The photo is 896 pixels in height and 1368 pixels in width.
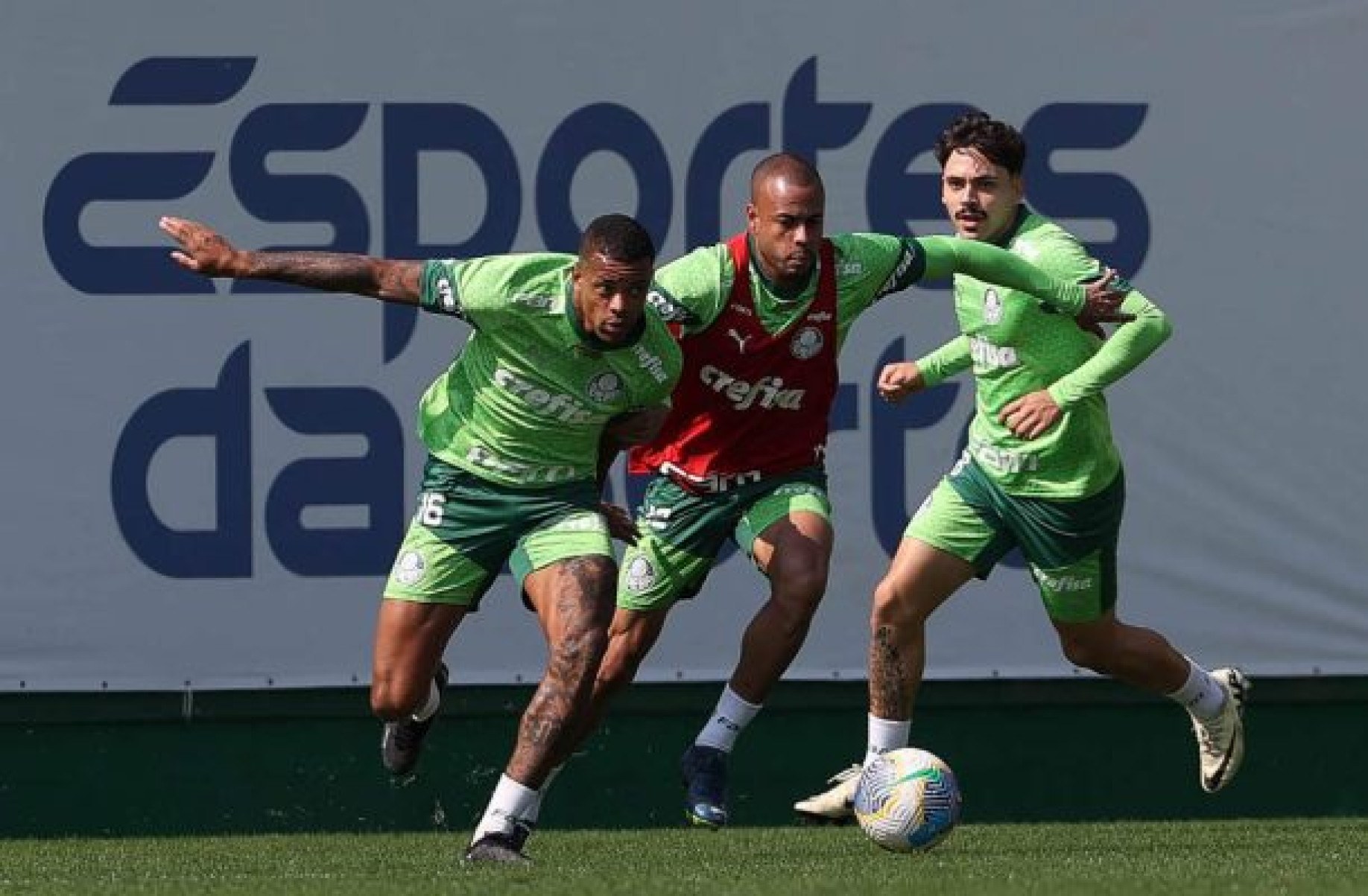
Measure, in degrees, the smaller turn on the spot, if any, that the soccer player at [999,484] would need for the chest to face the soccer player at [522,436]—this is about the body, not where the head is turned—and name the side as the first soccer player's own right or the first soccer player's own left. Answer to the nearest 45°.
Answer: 0° — they already face them

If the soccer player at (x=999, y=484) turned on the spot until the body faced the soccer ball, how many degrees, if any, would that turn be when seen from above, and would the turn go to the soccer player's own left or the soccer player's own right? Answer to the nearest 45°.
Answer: approximately 45° to the soccer player's own left

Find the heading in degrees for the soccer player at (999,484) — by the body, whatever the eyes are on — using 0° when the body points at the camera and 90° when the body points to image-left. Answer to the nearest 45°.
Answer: approximately 45°

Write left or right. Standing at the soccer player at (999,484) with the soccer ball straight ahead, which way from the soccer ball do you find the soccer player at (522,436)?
right
